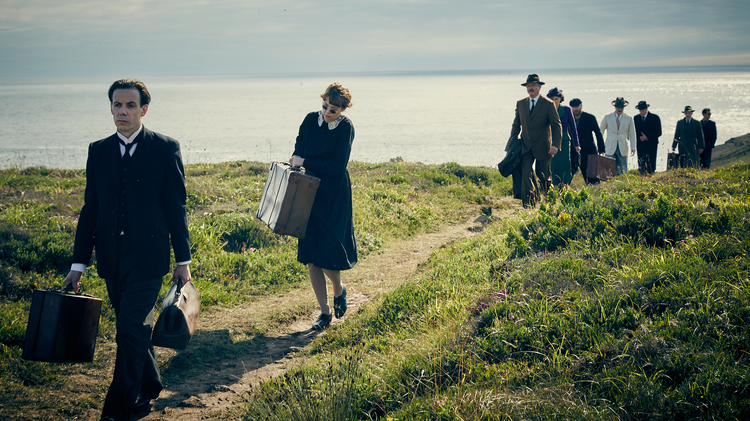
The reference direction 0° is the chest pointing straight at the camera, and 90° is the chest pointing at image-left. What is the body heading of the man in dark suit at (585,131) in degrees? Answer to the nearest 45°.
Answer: approximately 45°

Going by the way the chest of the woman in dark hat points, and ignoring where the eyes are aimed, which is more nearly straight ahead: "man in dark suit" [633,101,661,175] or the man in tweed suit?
the man in tweed suit

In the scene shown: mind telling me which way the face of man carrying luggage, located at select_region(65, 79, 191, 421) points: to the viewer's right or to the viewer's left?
to the viewer's left

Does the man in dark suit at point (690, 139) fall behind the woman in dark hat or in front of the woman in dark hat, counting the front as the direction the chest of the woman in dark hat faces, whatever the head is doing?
behind

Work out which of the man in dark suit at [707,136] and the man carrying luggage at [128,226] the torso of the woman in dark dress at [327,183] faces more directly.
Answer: the man carrying luggage

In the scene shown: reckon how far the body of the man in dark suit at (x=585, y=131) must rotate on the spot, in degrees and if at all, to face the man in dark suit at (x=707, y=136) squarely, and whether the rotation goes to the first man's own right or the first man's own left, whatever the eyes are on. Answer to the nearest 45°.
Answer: approximately 180°

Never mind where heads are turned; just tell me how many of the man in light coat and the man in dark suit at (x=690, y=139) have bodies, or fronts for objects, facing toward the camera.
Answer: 2
